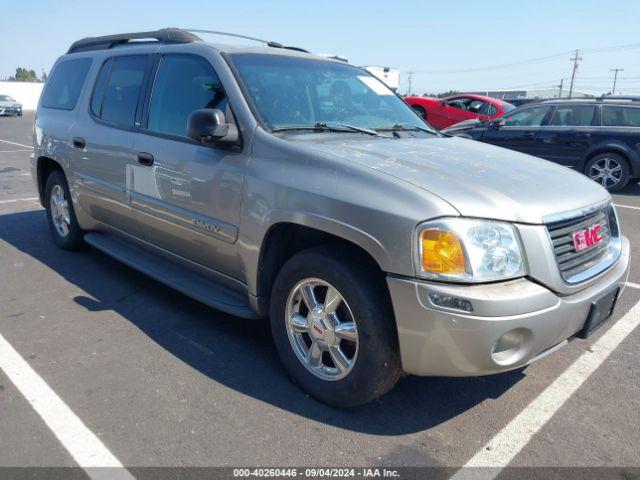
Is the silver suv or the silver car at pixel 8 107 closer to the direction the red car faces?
the silver car

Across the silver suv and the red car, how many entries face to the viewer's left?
1

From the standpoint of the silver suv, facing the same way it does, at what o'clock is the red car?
The red car is roughly at 8 o'clock from the silver suv.

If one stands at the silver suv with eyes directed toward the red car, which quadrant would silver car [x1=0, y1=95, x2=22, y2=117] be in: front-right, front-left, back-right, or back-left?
front-left

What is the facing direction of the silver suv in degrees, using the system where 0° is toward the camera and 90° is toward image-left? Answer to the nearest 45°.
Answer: approximately 315°

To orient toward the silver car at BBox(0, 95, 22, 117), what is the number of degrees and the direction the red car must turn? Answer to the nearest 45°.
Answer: approximately 45° to its right

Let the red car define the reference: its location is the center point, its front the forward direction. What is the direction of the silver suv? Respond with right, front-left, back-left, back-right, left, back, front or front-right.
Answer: left

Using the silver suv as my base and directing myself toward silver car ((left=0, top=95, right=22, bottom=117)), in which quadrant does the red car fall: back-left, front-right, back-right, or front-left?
front-right

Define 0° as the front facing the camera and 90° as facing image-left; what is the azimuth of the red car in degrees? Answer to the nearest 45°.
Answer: approximately 90°

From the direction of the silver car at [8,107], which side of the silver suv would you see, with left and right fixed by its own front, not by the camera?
back
